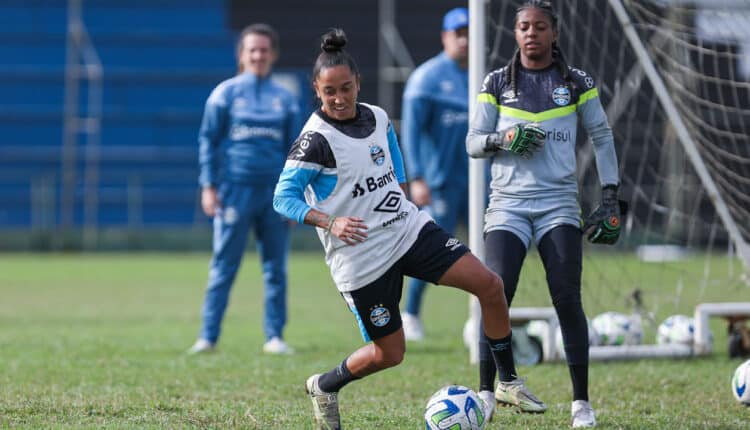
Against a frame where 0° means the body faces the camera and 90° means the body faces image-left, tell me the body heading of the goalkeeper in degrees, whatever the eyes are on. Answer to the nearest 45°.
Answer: approximately 0°

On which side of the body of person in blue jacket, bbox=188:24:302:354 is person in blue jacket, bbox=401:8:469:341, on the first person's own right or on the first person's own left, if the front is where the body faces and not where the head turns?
on the first person's own left

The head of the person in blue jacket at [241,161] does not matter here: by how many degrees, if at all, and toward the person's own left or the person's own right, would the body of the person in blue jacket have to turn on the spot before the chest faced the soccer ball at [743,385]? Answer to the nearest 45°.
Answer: approximately 45° to the person's own left

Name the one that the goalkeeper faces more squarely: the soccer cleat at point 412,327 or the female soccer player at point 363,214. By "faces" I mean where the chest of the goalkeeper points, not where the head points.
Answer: the female soccer player

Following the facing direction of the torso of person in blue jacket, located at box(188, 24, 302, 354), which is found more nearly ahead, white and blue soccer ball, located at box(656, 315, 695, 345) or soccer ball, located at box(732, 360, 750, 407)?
the soccer ball

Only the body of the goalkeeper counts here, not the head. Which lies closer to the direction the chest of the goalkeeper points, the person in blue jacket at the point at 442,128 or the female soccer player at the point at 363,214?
the female soccer player

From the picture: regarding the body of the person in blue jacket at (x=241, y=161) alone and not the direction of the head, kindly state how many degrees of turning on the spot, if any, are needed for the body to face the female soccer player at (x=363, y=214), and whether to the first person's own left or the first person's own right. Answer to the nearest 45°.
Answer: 0° — they already face them

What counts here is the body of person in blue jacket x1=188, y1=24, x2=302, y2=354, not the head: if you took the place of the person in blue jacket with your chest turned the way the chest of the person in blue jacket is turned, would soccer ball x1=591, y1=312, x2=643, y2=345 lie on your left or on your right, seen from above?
on your left

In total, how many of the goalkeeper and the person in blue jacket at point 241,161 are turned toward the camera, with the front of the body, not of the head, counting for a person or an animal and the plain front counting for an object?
2
